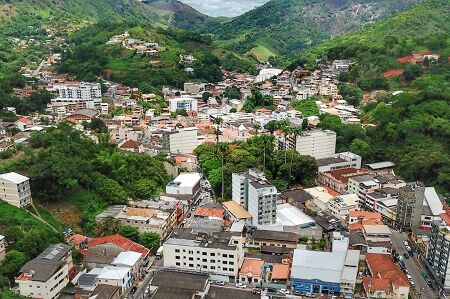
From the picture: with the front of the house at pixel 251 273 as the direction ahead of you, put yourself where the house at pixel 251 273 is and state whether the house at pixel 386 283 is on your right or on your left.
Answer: on your left

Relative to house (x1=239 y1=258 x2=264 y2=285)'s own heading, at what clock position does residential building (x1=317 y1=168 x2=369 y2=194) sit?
The residential building is roughly at 7 o'clock from the house.

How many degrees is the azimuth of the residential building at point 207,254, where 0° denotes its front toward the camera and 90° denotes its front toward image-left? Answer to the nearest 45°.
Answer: approximately 0°

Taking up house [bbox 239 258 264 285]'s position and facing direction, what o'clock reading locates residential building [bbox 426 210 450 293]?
The residential building is roughly at 9 o'clock from the house.

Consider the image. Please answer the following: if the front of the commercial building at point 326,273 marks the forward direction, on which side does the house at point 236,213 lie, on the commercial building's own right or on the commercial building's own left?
on the commercial building's own right

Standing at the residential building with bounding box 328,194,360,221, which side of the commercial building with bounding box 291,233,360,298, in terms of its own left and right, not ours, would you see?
back

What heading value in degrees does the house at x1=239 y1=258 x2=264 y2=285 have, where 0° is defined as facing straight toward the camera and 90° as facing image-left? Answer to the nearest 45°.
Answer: approximately 0°

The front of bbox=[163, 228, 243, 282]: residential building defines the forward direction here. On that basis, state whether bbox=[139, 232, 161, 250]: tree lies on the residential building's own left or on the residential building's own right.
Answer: on the residential building's own right
